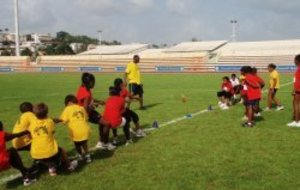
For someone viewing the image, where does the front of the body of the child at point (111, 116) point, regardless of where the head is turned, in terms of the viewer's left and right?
facing away from the viewer and to the right of the viewer

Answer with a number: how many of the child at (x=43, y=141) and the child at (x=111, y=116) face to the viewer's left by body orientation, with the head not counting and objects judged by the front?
0

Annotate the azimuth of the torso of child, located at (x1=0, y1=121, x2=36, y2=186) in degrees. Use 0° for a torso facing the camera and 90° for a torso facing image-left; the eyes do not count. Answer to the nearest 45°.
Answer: approximately 270°

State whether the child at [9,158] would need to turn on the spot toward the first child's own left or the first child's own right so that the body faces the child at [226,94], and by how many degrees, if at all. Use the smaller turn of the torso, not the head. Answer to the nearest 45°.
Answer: approximately 45° to the first child's own left

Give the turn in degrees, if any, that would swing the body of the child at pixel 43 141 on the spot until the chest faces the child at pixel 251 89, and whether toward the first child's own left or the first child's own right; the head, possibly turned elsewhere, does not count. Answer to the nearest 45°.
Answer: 0° — they already face them

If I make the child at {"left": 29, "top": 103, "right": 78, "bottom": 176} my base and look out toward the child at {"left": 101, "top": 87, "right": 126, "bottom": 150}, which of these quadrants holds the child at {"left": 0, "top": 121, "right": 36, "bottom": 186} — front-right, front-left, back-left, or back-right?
back-left

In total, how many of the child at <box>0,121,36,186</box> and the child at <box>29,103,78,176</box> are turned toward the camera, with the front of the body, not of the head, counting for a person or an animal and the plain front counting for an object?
0

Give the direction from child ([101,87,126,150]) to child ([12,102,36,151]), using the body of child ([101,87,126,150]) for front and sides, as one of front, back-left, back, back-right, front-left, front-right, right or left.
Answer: back

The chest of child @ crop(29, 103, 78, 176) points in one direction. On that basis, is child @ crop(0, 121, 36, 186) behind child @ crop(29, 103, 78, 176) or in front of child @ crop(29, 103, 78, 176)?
behind

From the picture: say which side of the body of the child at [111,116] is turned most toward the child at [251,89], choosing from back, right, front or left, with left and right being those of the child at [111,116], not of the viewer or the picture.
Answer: front

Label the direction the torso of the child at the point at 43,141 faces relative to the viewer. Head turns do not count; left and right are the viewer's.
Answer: facing away from the viewer and to the right of the viewer
